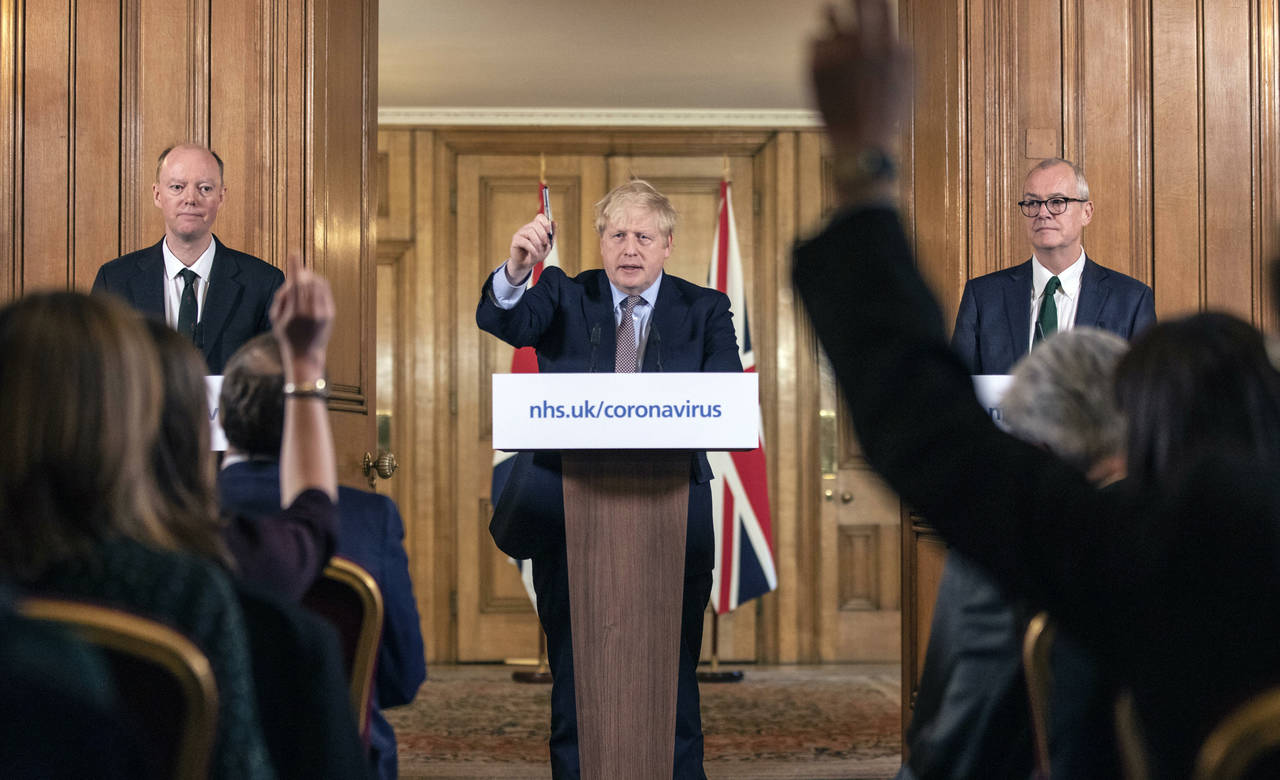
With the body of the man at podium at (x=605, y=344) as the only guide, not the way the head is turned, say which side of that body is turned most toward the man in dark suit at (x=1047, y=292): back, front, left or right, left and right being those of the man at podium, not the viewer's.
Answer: left

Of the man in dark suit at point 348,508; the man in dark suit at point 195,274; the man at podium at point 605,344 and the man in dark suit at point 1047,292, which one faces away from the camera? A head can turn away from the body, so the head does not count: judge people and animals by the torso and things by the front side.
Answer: the man in dark suit at point 348,508

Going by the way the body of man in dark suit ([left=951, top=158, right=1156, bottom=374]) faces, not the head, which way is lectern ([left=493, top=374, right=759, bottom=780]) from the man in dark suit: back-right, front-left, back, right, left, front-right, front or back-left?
front-right

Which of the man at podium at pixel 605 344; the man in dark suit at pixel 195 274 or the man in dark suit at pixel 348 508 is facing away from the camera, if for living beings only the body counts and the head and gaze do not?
the man in dark suit at pixel 348 508

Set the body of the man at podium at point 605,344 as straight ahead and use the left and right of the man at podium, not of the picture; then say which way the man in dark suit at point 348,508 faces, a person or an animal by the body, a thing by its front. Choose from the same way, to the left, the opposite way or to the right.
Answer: the opposite way

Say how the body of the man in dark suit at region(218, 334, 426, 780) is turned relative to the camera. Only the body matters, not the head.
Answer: away from the camera

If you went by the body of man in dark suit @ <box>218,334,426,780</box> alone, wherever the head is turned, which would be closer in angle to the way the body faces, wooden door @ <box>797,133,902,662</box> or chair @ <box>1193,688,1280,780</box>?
the wooden door

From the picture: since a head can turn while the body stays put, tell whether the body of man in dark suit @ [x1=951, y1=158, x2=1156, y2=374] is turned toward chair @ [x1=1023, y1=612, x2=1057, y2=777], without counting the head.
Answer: yes

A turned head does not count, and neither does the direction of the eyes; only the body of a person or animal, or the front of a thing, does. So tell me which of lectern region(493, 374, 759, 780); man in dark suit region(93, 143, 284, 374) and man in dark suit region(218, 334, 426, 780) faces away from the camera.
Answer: man in dark suit region(218, 334, 426, 780)

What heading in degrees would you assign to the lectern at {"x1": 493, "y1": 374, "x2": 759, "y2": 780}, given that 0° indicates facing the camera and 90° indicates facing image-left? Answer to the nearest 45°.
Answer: approximately 0°

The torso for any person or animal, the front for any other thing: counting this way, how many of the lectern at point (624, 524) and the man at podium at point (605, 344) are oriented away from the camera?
0

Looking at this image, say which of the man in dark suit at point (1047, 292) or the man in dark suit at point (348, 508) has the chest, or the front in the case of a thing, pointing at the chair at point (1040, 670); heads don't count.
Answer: the man in dark suit at point (1047, 292)

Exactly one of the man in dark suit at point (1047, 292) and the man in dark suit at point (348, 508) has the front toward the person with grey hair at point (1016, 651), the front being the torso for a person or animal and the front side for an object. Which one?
the man in dark suit at point (1047, 292)
